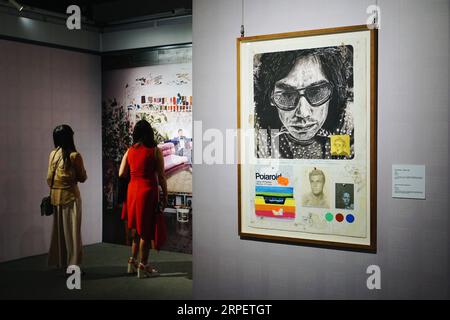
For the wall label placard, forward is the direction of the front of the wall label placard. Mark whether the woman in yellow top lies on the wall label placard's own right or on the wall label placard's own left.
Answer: on the wall label placard's own right

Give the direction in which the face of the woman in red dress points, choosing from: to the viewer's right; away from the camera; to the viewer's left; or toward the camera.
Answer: away from the camera

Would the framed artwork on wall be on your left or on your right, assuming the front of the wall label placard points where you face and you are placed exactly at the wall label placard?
on your right

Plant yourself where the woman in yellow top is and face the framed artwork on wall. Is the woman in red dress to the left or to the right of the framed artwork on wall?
left

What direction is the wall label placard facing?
toward the camera

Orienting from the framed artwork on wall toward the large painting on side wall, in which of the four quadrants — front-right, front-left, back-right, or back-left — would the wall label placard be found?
back-right

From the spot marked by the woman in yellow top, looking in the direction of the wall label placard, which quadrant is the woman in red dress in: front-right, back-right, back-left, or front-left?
front-left

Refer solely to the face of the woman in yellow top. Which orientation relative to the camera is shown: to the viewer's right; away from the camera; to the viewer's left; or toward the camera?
away from the camera

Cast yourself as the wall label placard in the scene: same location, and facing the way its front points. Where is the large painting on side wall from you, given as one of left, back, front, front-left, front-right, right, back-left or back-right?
back-right

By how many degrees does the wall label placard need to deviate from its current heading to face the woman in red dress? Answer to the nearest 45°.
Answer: approximately 135° to its right
